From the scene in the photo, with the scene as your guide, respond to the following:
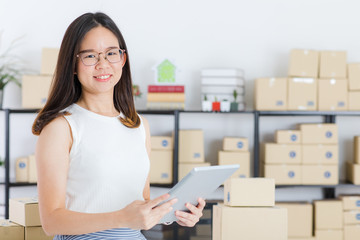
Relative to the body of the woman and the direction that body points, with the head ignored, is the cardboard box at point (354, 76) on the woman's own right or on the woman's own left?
on the woman's own left

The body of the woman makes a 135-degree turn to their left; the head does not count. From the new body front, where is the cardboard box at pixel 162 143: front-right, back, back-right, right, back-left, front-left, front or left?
front

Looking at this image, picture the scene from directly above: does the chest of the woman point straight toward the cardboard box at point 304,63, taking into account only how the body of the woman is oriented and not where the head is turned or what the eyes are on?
no

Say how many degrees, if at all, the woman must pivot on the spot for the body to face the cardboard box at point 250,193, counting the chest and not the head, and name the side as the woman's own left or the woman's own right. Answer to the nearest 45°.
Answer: approximately 90° to the woman's own left

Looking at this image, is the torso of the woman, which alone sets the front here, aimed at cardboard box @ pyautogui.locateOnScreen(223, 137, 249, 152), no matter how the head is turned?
no

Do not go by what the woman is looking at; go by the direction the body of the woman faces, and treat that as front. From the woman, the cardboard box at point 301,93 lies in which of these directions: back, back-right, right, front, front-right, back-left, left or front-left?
left

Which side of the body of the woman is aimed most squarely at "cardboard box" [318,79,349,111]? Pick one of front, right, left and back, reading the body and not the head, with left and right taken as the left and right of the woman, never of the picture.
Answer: left

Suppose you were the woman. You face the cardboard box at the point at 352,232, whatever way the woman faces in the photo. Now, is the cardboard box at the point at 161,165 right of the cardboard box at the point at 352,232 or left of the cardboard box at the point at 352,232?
left

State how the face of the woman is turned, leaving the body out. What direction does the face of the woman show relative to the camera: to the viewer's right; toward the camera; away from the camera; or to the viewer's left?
toward the camera

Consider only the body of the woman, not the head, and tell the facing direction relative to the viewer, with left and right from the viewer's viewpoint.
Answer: facing the viewer and to the right of the viewer

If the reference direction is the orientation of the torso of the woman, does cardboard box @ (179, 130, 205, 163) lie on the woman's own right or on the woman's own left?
on the woman's own left

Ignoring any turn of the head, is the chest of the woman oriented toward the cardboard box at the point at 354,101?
no

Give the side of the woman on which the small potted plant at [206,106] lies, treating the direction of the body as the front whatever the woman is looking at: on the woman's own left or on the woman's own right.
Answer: on the woman's own left

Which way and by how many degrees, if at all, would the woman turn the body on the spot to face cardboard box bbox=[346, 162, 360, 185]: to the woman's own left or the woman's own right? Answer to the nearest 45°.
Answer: approximately 90° to the woman's own left

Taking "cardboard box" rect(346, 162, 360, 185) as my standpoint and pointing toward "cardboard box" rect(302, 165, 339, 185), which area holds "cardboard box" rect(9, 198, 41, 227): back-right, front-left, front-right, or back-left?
front-left

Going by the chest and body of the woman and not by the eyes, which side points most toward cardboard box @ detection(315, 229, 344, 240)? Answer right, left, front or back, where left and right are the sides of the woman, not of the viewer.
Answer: left

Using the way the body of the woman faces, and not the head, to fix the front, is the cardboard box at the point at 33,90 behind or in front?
behind

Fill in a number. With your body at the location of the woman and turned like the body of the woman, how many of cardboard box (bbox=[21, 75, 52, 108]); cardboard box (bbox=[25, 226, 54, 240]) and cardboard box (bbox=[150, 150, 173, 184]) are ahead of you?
0

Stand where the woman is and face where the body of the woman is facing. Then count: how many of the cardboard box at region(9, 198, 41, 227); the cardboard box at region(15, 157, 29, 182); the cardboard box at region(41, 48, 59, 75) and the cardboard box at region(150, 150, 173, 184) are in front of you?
0

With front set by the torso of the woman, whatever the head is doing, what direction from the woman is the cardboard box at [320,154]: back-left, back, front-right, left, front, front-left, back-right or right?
left
